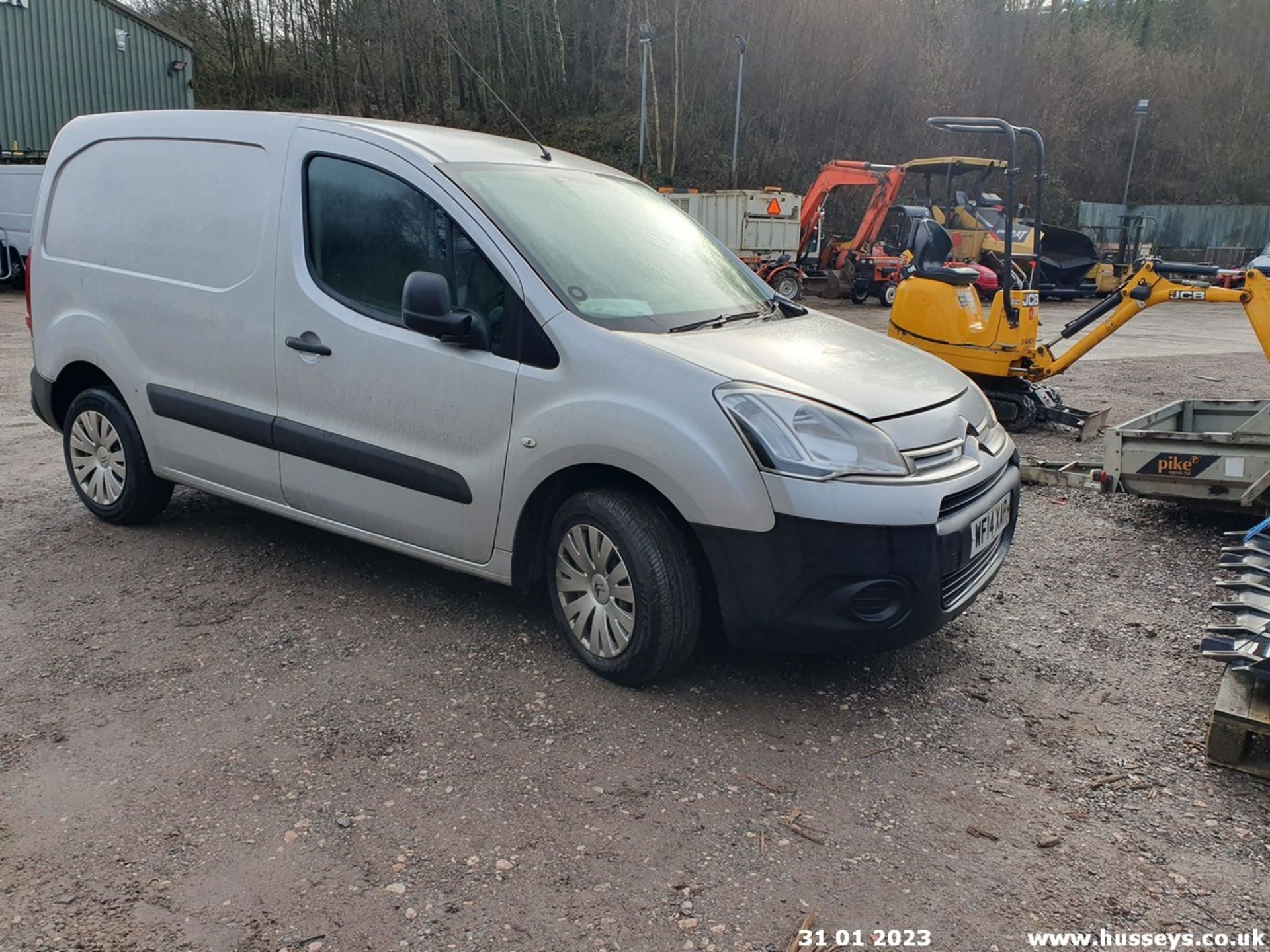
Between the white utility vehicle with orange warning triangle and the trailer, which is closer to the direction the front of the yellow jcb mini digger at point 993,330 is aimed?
the trailer

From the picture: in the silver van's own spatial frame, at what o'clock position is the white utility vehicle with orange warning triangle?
The white utility vehicle with orange warning triangle is roughly at 8 o'clock from the silver van.

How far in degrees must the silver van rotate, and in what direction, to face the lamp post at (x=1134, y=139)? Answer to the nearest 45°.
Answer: approximately 90° to its left

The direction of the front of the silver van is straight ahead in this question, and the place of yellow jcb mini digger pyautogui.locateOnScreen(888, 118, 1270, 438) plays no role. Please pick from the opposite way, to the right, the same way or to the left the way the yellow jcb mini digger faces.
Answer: the same way

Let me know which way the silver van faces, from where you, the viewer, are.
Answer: facing the viewer and to the right of the viewer

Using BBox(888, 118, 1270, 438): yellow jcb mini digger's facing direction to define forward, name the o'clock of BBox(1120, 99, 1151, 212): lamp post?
The lamp post is roughly at 9 o'clock from the yellow jcb mini digger.

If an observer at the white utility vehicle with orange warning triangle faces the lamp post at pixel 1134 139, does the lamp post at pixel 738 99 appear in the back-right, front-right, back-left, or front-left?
front-left

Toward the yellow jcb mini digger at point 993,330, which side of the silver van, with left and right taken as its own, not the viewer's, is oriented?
left

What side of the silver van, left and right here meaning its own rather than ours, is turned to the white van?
back

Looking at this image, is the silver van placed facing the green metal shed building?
no

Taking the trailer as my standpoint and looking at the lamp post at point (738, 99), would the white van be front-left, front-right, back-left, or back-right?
front-left

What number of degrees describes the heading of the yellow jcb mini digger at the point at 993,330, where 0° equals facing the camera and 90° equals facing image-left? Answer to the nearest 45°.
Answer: approximately 270°

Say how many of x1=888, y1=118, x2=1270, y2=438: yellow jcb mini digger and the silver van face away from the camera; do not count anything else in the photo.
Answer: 0
